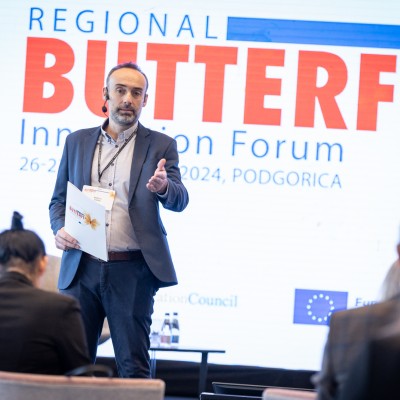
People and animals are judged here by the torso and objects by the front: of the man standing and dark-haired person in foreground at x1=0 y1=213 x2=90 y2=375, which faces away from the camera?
the dark-haired person in foreground

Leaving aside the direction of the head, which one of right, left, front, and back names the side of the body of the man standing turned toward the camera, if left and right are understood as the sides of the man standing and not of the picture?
front

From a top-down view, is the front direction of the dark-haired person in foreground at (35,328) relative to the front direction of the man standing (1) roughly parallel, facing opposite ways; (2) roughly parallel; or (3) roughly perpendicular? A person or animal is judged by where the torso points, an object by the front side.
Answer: roughly parallel, facing opposite ways

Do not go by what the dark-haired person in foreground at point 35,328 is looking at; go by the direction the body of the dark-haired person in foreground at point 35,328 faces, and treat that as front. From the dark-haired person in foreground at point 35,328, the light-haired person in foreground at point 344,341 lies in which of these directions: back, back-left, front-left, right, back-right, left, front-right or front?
back-right

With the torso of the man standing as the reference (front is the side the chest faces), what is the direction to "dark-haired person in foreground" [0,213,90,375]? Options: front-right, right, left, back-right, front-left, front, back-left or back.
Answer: front

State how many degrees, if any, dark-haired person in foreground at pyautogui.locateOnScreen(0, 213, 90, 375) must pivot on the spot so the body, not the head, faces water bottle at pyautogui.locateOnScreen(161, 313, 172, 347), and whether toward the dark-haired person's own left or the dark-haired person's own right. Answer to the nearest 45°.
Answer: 0° — they already face it

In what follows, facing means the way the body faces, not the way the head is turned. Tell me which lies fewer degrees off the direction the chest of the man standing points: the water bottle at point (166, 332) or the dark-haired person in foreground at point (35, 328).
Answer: the dark-haired person in foreground

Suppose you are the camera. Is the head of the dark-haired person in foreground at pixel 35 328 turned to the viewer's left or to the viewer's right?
to the viewer's right

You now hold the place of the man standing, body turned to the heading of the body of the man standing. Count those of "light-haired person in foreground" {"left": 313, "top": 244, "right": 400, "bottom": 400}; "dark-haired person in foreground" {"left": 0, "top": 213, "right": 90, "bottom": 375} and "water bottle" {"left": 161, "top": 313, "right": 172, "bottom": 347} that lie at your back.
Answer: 1

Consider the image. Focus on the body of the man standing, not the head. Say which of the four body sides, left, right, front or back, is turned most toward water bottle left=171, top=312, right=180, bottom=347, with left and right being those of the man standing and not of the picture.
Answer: back

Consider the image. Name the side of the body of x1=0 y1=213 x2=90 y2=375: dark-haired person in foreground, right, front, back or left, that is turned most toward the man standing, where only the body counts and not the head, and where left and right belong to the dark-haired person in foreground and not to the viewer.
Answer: front

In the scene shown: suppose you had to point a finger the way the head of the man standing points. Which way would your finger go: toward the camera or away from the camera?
toward the camera

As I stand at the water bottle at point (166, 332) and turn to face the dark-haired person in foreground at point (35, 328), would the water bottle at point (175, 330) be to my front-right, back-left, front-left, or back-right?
back-left

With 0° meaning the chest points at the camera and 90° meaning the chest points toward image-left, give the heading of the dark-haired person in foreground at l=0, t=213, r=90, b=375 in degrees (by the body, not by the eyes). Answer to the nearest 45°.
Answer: approximately 180°

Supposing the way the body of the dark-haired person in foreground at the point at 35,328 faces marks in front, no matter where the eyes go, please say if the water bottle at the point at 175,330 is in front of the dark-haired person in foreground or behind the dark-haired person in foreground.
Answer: in front
